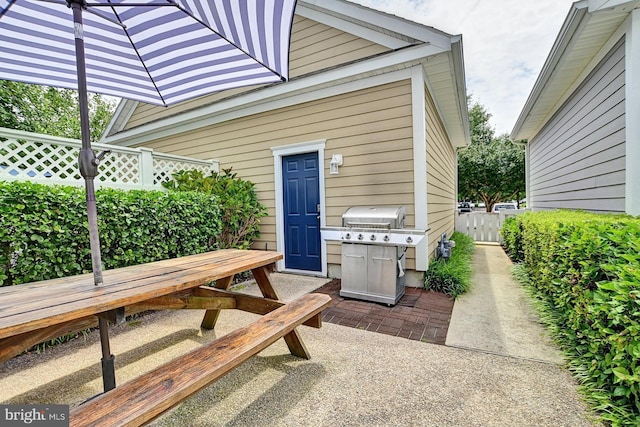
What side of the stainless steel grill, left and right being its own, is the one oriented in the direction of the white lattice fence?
right

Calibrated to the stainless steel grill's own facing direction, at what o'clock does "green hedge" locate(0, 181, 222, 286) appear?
The green hedge is roughly at 2 o'clock from the stainless steel grill.

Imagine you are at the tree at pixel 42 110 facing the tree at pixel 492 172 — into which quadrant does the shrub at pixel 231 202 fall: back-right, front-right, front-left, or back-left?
front-right

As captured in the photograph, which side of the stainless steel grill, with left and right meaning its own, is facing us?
front

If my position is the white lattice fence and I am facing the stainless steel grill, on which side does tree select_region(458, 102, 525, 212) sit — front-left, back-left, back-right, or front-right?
front-left

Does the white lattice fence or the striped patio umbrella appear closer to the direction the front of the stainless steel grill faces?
the striped patio umbrella

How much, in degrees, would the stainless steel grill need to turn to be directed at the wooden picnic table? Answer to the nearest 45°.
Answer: approximately 45° to its right

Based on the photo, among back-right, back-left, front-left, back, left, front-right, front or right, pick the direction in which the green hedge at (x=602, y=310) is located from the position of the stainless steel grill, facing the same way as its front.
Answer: front-left

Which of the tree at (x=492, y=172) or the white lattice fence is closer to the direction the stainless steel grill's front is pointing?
the white lattice fence
